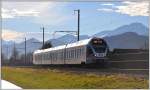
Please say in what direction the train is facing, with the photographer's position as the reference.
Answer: facing the viewer and to the right of the viewer
